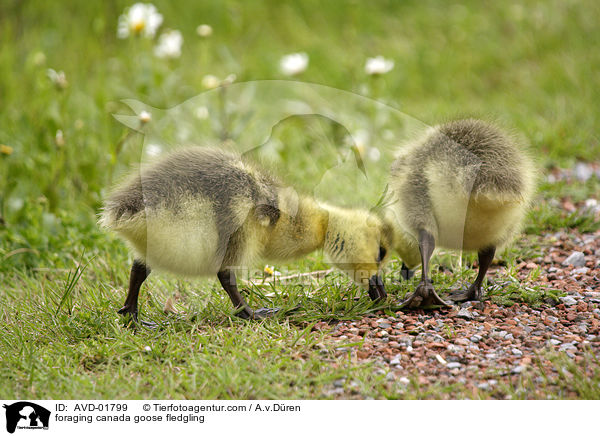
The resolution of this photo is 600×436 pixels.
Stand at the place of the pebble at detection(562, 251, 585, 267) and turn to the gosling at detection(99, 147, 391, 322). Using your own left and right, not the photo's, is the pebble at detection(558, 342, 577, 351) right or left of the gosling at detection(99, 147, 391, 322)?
left

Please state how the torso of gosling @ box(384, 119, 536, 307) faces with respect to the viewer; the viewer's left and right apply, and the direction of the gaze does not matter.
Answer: facing away from the viewer and to the left of the viewer

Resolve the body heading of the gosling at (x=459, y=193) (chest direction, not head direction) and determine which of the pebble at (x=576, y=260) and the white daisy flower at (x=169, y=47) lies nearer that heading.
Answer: the white daisy flower

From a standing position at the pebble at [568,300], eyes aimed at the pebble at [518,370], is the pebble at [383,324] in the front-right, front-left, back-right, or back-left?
front-right

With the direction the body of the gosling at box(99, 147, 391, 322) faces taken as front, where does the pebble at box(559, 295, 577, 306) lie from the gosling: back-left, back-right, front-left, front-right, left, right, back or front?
front

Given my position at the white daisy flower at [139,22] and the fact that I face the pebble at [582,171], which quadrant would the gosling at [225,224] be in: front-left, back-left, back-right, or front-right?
front-right

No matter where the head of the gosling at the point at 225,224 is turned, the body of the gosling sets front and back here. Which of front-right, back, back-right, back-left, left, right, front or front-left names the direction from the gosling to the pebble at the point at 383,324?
front

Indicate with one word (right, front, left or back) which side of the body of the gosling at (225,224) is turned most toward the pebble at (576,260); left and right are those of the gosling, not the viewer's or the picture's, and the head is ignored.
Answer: front

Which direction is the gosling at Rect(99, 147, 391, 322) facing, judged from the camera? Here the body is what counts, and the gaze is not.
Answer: to the viewer's right

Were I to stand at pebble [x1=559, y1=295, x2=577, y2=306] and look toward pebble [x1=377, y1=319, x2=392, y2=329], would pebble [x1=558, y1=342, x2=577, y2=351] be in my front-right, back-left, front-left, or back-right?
front-left

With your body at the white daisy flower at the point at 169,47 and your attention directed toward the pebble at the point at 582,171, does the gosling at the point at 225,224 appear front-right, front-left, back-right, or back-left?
front-right
